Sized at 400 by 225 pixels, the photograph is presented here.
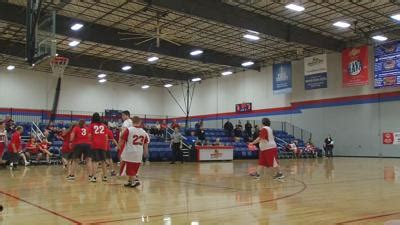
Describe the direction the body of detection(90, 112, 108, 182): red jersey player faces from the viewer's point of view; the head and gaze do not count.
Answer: away from the camera

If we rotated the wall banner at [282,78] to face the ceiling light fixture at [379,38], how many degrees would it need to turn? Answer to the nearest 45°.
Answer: approximately 90° to its left

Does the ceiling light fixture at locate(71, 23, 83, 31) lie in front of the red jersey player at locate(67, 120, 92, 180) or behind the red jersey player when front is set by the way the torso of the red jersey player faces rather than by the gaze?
in front

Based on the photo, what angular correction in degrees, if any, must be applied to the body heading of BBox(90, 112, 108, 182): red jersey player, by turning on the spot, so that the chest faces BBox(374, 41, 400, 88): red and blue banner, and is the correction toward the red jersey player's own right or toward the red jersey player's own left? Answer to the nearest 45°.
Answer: approximately 45° to the red jersey player's own right

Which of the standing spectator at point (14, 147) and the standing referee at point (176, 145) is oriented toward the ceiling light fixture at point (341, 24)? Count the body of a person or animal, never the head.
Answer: the standing spectator at point (14, 147)

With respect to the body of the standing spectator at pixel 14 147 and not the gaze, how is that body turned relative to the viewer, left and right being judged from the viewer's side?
facing to the right of the viewer

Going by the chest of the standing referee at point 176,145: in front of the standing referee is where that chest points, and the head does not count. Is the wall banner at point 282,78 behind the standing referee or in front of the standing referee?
behind

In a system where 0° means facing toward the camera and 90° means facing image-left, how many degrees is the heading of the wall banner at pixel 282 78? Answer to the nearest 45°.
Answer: approximately 45°

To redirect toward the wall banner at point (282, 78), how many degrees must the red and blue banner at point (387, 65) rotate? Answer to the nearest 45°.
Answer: approximately 90° to its right

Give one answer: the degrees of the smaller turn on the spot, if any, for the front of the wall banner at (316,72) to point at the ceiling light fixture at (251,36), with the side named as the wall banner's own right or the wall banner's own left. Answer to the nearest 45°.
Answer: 0° — it already faces it
